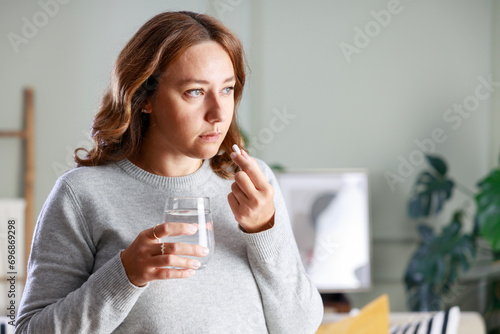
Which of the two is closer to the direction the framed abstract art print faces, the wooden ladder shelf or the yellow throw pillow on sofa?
the yellow throw pillow on sofa

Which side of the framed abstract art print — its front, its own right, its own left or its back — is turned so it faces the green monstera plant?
left

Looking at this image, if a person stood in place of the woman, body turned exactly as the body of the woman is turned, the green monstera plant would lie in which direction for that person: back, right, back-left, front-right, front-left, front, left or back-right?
left

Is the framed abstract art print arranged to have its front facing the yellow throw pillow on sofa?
yes

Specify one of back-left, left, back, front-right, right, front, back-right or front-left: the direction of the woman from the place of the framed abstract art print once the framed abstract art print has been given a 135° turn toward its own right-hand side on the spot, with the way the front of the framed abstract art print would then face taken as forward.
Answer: back-left

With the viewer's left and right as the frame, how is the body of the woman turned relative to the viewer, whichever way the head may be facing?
facing the viewer and to the right of the viewer

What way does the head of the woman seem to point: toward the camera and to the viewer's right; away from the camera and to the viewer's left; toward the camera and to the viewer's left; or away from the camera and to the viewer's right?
toward the camera and to the viewer's right

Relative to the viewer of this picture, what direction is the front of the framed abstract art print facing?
facing the viewer
